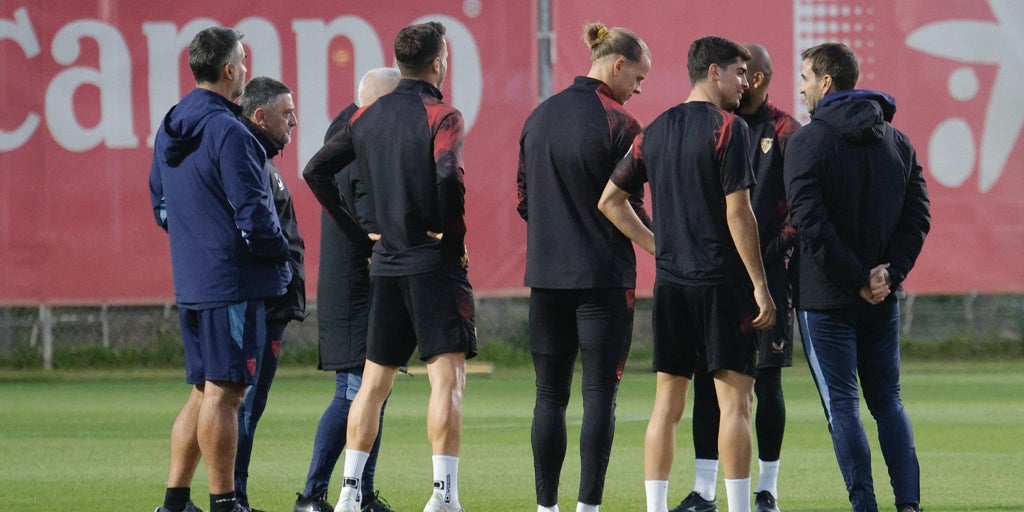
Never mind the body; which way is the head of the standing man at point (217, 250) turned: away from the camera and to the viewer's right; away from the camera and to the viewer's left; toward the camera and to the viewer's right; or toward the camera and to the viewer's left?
away from the camera and to the viewer's right

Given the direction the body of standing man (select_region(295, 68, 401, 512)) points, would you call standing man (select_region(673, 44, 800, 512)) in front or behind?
in front

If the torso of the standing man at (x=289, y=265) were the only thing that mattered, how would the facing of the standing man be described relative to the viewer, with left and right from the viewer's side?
facing to the right of the viewer

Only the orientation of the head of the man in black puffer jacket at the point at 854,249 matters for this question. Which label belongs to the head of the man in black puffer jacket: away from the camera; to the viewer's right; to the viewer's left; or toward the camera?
to the viewer's left

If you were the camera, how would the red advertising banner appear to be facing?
facing the viewer

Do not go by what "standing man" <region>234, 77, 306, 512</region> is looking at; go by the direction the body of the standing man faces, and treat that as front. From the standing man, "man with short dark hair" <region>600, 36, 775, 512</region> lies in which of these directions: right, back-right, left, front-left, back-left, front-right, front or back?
front-right

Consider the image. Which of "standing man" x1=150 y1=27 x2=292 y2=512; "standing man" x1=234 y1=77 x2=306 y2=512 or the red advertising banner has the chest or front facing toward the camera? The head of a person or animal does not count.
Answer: the red advertising banner

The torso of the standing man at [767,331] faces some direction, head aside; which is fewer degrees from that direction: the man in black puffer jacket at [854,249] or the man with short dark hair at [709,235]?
the man with short dark hair

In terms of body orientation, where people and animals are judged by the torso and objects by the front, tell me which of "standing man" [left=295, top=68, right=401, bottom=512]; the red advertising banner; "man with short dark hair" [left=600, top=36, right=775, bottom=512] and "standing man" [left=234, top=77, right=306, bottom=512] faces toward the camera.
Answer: the red advertising banner

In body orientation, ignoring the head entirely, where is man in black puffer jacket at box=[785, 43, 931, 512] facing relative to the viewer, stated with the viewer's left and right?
facing away from the viewer and to the left of the viewer

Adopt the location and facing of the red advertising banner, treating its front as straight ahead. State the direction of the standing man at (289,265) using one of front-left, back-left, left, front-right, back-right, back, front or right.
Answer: front

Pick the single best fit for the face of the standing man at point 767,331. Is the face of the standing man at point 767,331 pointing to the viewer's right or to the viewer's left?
to the viewer's left

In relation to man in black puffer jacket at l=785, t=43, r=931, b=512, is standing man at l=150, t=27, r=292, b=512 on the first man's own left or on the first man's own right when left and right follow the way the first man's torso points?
on the first man's own left
